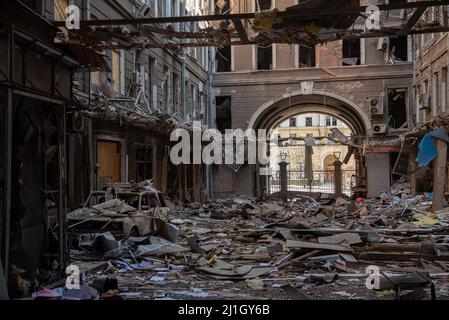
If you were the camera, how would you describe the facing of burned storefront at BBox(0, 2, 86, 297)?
facing to the right of the viewer

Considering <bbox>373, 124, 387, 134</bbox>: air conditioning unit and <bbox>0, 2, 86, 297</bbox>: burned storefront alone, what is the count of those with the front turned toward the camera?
1

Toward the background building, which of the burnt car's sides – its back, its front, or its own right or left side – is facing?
back

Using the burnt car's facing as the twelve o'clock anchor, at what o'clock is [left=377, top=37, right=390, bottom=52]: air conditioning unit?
The air conditioning unit is roughly at 6 o'clock from the burnt car.

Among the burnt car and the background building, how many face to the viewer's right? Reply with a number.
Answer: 0

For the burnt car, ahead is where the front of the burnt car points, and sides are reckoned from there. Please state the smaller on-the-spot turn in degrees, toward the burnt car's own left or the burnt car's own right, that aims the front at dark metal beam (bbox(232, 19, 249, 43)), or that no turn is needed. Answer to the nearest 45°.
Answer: approximately 90° to the burnt car's own left

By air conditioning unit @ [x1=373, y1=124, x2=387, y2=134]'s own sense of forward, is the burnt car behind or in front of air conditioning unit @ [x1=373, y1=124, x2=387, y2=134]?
in front

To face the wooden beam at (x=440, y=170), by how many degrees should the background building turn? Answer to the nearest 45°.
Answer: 0° — it already faces it

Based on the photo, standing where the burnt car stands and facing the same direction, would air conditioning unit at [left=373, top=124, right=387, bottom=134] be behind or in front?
behind

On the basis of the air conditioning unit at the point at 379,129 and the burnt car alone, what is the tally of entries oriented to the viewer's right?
0

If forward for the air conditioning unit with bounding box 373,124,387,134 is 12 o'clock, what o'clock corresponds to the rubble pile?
The rubble pile is roughly at 12 o'clock from the air conditioning unit.

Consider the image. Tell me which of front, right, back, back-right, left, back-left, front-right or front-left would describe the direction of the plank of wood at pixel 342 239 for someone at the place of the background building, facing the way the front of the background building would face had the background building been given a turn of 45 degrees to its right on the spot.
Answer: front-left

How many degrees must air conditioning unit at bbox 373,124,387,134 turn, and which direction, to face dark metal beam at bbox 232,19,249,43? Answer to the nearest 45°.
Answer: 0° — it already faces it

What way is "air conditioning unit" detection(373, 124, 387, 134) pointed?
toward the camera

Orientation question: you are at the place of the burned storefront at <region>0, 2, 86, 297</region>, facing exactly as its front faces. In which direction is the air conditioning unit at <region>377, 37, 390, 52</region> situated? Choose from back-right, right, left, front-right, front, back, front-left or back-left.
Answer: front-left
